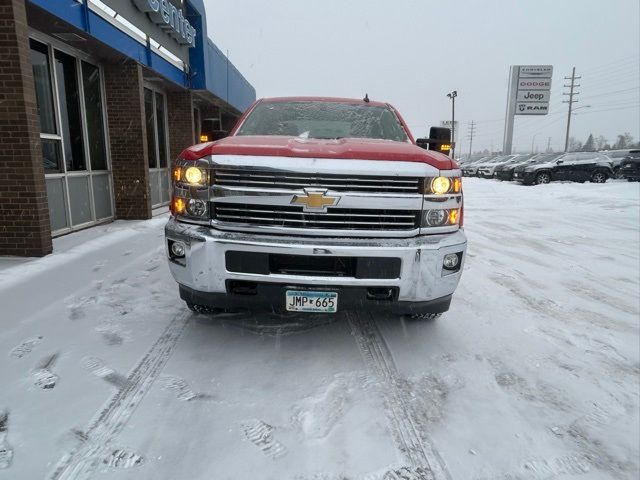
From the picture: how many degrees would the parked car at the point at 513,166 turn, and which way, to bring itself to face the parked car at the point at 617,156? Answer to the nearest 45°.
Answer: approximately 180°

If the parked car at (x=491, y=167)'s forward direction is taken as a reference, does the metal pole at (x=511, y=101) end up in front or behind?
behind

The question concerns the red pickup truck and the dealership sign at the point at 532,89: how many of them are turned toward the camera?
2

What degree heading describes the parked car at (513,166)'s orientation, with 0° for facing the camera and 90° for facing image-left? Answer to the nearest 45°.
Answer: approximately 45°

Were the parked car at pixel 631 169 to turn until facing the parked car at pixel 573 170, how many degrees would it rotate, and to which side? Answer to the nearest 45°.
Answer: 0° — it already faces it

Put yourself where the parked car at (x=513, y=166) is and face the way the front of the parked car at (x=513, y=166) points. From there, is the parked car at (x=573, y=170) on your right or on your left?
on your left

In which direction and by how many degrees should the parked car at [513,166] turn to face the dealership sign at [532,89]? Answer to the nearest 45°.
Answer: approximately 135° to its right

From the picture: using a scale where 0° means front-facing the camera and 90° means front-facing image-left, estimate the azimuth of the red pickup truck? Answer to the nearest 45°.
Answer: approximately 0°
